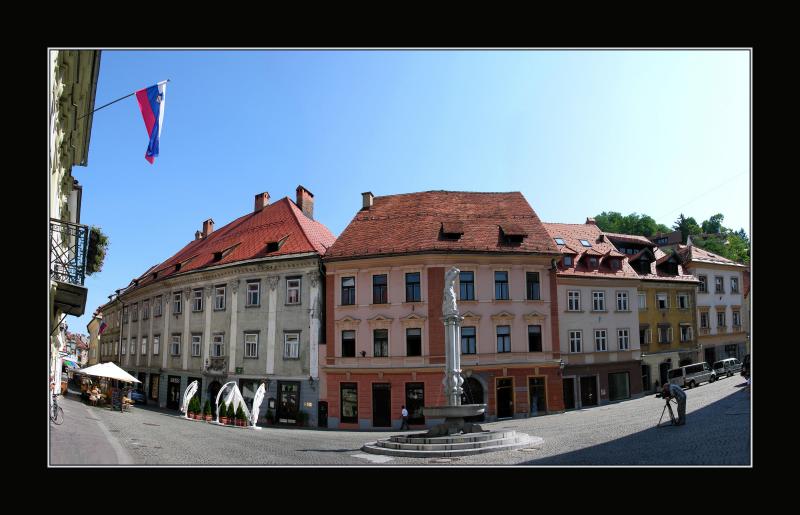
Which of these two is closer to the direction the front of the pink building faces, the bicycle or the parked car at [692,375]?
the bicycle

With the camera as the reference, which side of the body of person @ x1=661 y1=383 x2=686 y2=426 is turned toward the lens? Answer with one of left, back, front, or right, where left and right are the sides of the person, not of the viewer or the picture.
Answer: left

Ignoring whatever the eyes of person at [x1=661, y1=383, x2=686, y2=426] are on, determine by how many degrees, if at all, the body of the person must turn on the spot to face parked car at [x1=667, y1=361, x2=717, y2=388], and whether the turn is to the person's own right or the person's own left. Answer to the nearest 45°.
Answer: approximately 90° to the person's own right

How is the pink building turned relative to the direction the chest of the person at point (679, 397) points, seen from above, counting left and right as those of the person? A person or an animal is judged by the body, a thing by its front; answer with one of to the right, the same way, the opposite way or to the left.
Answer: to the left

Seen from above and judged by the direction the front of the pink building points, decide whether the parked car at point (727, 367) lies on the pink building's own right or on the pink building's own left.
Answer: on the pink building's own left

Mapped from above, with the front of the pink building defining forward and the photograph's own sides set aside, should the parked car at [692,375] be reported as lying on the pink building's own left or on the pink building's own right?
on the pink building's own left

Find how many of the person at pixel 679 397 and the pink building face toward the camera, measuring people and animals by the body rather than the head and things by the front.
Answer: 1

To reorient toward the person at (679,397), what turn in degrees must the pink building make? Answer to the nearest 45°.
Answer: approximately 45° to its left

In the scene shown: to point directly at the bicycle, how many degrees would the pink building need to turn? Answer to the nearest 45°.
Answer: approximately 45° to its right
